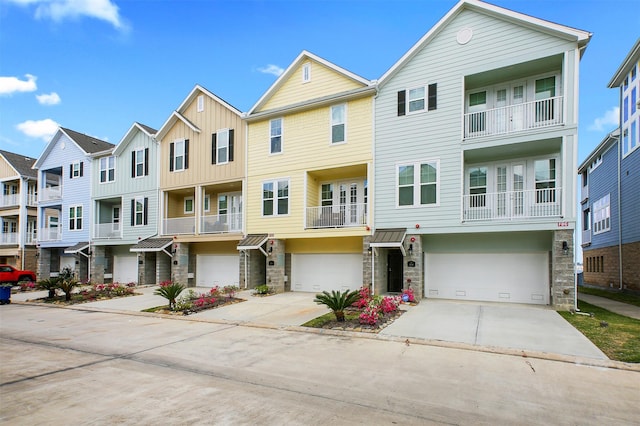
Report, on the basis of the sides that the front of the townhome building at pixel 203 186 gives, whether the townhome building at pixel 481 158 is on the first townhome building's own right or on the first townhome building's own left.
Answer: on the first townhome building's own left

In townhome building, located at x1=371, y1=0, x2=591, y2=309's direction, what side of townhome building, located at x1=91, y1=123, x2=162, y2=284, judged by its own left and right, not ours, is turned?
left

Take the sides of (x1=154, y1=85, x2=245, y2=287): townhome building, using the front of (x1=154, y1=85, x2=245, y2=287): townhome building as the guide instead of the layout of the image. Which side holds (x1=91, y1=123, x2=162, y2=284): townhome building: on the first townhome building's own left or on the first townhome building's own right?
on the first townhome building's own right

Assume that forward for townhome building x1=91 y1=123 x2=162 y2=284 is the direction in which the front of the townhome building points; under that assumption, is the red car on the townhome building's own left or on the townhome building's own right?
on the townhome building's own right

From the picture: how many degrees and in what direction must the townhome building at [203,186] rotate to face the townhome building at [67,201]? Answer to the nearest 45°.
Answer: approximately 90° to its right

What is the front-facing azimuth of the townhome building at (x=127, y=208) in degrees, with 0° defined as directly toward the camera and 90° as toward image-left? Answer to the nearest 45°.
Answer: approximately 45°

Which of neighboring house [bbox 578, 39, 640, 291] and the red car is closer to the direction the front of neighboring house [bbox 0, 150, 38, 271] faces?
the red car
